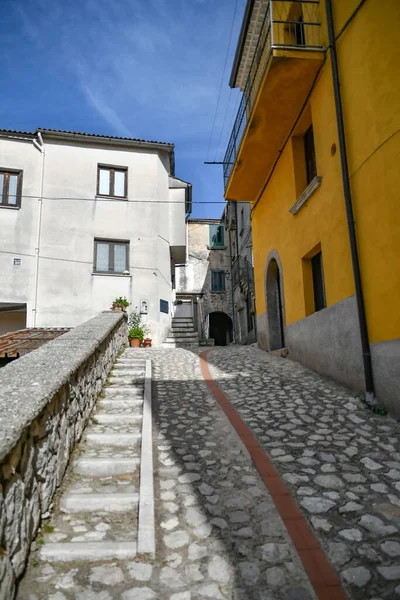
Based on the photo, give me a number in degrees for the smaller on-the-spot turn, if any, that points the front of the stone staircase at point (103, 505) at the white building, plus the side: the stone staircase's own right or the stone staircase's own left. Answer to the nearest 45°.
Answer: approximately 180°

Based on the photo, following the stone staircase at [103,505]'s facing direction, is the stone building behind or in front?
behind

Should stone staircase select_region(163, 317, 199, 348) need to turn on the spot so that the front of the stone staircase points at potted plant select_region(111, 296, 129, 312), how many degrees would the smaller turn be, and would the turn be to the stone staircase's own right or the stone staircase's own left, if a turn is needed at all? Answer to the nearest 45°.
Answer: approximately 45° to the stone staircase's own right

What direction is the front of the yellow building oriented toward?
to the viewer's left

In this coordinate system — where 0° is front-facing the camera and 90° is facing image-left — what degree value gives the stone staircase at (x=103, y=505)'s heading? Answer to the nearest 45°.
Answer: approximately 0°

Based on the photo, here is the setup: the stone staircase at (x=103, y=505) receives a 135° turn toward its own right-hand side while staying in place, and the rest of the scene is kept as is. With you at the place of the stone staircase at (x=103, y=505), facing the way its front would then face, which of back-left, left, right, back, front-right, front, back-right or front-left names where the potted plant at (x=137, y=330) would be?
front-right

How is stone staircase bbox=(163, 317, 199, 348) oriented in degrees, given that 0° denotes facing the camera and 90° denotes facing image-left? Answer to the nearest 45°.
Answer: approximately 0°

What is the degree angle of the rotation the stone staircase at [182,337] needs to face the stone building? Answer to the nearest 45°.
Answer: approximately 135° to its left

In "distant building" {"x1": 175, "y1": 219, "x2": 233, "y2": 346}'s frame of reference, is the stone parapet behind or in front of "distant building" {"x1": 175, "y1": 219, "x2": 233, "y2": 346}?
in front
